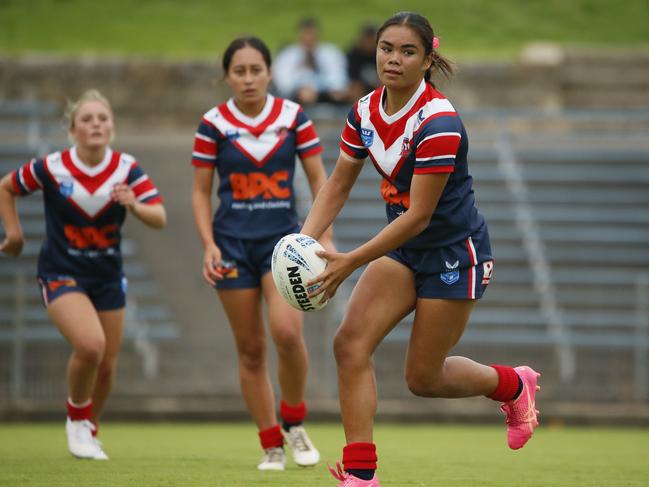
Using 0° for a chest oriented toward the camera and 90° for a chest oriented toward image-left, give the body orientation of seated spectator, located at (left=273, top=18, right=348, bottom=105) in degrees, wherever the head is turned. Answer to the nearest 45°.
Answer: approximately 0°

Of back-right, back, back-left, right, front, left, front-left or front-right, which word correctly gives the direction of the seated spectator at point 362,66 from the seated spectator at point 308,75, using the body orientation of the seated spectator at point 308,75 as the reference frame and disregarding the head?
left
